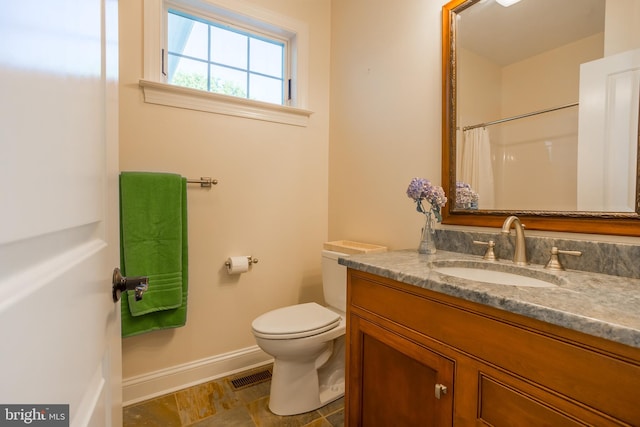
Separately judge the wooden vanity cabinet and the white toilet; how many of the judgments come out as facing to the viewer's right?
0

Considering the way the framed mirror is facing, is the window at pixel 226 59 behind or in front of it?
in front

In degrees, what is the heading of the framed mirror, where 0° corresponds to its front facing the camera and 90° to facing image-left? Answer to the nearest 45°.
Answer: approximately 45°

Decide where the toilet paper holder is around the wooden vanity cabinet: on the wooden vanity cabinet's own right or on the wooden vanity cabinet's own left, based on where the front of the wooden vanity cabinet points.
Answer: on the wooden vanity cabinet's own right

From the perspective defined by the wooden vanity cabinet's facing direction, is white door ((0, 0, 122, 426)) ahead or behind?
ahead

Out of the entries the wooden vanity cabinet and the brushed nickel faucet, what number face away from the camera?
0

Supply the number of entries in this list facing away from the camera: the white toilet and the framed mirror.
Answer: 0
